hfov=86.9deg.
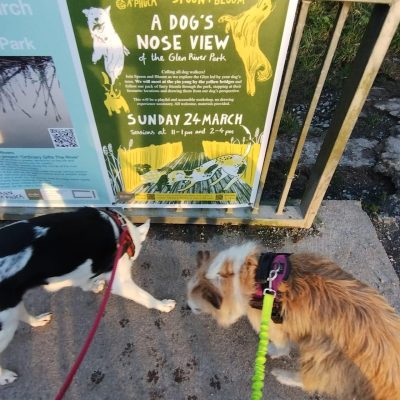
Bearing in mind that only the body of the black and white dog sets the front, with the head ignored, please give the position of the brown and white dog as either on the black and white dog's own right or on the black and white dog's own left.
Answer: on the black and white dog's own right

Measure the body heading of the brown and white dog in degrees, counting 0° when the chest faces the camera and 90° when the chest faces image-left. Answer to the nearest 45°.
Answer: approximately 90°

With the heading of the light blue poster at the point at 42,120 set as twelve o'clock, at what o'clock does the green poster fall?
The green poster is roughly at 10 o'clock from the light blue poster.

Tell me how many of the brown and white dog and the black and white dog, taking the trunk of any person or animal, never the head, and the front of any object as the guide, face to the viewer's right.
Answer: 1

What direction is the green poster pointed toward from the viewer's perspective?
toward the camera

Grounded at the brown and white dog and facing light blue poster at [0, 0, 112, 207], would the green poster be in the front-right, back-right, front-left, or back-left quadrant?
front-right

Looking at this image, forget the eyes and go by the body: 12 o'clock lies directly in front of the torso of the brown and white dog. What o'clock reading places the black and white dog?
The black and white dog is roughly at 11 o'clock from the brown and white dog.

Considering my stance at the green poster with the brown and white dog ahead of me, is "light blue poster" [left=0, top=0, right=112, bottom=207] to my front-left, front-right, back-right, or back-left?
back-right

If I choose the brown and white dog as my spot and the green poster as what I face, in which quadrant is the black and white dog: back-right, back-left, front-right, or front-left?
front-left

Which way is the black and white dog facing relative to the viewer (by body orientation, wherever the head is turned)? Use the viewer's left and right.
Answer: facing to the right of the viewer

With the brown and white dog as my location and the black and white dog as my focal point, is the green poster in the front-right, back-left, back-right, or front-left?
front-right

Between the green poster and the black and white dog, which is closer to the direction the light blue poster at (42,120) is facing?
the black and white dog

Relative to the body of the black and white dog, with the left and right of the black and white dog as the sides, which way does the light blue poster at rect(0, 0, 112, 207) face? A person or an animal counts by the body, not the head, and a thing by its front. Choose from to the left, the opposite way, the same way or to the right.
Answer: to the right

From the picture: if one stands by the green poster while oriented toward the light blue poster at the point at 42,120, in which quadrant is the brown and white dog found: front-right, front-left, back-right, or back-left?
back-left

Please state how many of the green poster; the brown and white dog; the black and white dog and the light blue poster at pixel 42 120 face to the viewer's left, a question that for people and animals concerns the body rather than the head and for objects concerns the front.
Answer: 1

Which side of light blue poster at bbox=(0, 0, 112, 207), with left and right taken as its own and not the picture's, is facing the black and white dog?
front
